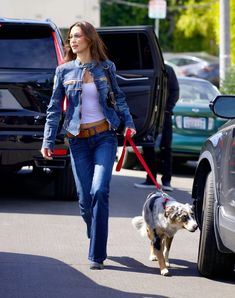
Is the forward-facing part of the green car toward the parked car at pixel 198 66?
yes

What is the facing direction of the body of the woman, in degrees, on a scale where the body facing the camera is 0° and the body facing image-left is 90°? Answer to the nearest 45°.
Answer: approximately 0°

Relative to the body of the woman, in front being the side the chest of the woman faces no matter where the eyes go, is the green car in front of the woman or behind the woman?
behind

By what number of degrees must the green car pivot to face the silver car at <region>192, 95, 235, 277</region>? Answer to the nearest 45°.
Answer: approximately 180°

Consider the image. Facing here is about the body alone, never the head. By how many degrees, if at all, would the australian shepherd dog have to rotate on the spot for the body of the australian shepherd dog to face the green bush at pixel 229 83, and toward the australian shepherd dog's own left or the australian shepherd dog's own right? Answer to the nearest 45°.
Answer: approximately 135° to the australian shepherd dog's own left

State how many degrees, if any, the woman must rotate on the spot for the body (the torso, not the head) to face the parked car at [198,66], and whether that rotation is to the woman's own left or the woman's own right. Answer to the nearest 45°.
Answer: approximately 180°

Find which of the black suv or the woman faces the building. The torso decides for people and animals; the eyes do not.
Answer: the black suv

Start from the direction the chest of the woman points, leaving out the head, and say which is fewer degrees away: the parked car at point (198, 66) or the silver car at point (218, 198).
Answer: the silver car

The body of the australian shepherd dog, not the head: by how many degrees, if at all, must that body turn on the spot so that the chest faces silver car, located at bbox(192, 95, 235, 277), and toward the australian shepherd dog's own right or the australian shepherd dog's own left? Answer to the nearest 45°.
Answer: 0° — it already faces it

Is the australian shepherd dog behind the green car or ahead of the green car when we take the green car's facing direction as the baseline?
behind
